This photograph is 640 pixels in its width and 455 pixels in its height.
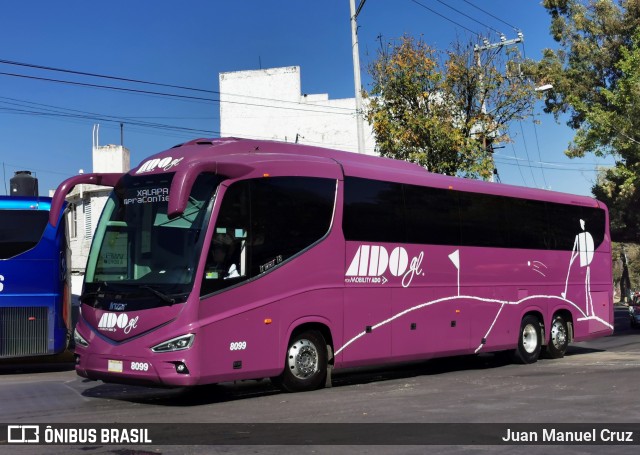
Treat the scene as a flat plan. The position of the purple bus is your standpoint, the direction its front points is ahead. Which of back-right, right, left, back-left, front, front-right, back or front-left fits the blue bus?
right

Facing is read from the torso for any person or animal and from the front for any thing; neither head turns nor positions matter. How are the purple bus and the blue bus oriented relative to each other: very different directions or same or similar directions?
same or similar directions

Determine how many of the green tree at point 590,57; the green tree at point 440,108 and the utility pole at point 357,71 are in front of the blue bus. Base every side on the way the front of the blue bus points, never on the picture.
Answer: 0

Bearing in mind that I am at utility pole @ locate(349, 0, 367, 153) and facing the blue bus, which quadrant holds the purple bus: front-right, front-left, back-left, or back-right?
front-left

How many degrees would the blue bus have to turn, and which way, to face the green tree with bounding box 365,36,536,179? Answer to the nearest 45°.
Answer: approximately 180°

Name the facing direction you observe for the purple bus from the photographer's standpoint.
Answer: facing the viewer and to the left of the viewer

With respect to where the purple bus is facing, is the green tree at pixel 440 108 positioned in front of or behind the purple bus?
behind

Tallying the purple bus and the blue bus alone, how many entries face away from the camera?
0

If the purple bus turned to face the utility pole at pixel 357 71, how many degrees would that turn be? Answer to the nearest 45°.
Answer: approximately 135° to its right

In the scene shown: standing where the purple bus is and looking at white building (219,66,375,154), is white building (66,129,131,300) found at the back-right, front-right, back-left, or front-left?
front-left
